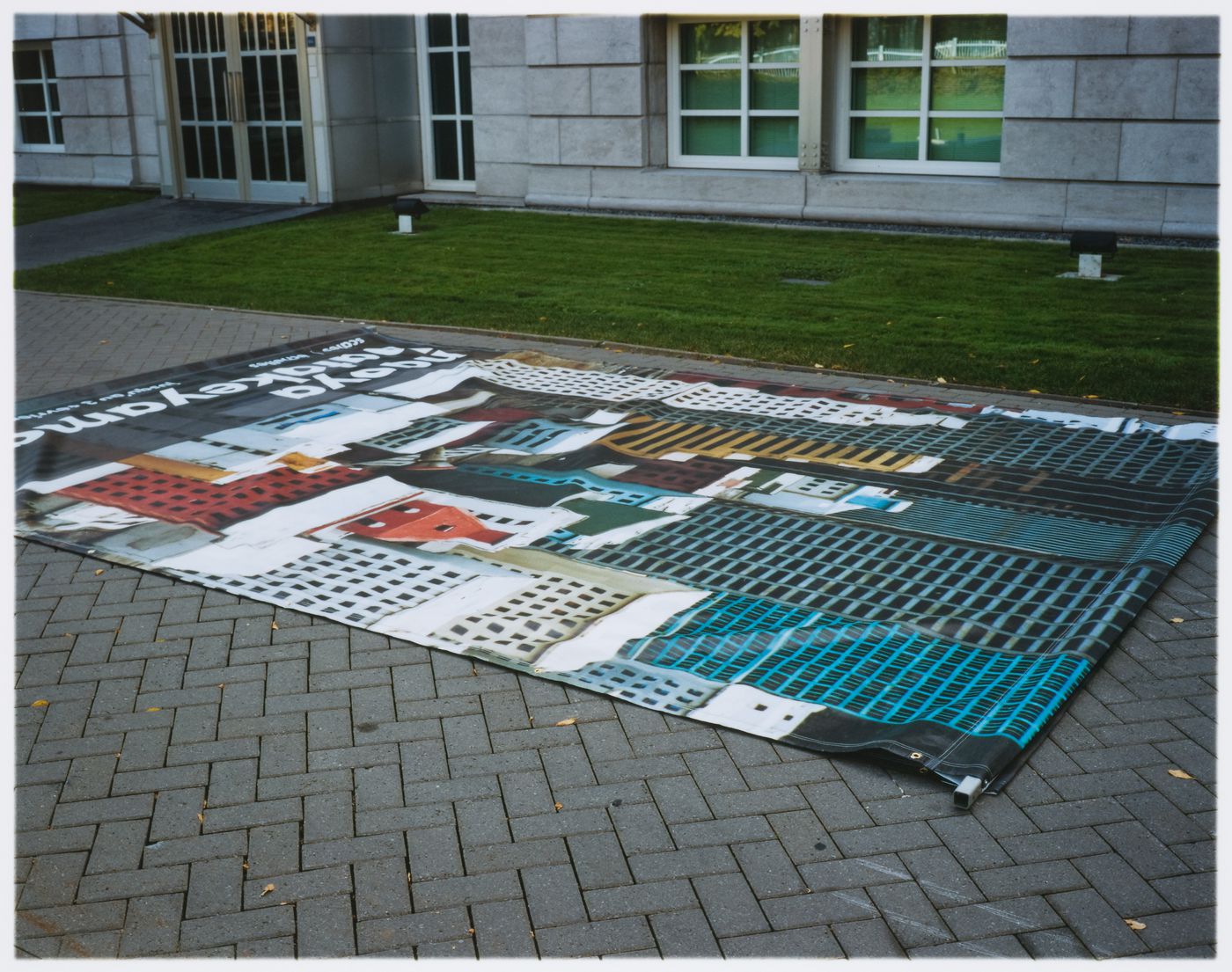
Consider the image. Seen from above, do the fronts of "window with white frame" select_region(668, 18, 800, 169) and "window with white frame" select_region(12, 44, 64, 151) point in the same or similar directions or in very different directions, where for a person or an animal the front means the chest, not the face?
same or similar directions

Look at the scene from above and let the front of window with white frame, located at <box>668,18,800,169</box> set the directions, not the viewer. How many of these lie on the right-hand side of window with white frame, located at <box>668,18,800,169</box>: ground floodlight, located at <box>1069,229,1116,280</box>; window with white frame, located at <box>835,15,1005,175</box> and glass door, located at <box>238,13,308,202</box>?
1

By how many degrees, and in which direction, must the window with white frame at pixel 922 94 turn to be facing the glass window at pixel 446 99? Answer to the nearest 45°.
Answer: approximately 90° to its right

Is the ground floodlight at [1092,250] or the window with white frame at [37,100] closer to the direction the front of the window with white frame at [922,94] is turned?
the ground floodlight

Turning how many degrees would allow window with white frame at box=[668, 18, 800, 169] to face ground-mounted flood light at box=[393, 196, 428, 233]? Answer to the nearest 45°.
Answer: approximately 90° to its right

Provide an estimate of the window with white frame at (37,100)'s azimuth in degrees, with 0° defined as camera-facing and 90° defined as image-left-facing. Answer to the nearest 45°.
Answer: approximately 0°

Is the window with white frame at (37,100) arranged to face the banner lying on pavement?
no

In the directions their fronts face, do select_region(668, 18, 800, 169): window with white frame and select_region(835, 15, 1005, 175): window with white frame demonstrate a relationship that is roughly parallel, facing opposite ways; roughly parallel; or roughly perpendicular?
roughly parallel

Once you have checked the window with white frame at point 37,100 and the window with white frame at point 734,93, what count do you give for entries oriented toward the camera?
2

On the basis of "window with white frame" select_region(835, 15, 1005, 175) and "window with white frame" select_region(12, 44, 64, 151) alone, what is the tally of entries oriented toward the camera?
2

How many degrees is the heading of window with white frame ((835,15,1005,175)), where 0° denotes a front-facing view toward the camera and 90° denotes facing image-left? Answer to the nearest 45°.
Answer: approximately 0°

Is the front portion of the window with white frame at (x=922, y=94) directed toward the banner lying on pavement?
yes

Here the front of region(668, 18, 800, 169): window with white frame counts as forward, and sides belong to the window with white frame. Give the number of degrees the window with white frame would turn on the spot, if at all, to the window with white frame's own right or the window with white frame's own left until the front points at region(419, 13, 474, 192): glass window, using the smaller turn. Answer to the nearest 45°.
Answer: approximately 135° to the window with white frame's own right

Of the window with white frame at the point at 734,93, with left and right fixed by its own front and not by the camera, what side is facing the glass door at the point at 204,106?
right

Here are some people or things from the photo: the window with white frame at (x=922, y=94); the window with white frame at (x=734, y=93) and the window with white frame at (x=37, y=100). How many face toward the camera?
3

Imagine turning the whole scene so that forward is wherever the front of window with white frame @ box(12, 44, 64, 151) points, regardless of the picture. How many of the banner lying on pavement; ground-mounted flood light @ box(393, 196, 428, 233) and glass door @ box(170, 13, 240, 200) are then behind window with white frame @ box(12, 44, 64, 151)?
0

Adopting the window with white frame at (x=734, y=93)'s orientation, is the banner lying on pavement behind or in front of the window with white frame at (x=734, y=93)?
in front

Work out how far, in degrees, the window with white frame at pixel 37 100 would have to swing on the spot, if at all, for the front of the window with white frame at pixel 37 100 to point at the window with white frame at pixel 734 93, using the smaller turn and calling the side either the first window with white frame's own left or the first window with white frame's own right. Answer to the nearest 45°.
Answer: approximately 45° to the first window with white frame's own left
